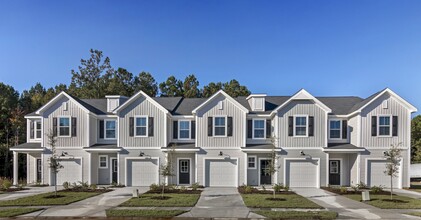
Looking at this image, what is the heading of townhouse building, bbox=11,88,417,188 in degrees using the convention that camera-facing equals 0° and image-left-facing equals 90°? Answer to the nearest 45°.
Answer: approximately 0°
